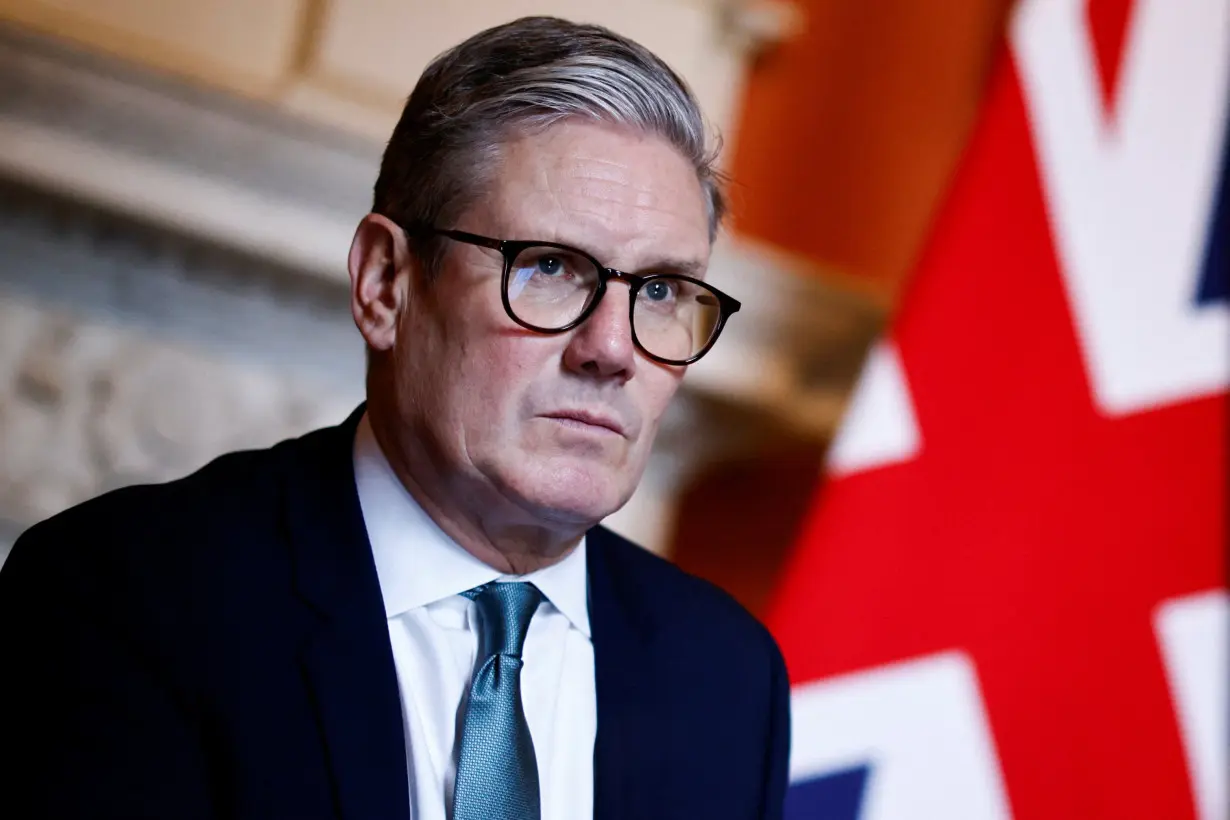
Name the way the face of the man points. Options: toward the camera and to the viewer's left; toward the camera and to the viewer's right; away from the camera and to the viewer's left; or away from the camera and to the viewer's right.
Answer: toward the camera and to the viewer's right

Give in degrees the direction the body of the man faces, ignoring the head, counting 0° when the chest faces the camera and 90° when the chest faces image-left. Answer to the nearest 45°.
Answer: approximately 315°

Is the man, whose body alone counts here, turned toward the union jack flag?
no
